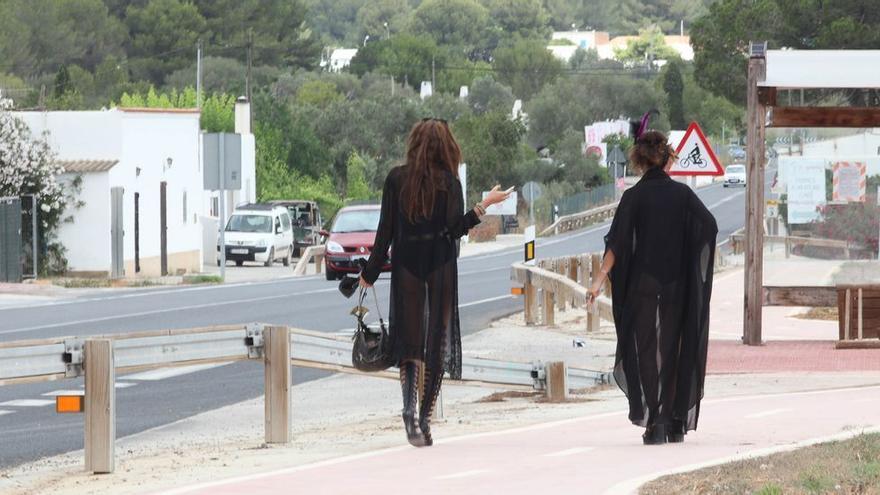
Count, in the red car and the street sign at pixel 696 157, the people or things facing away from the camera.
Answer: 0

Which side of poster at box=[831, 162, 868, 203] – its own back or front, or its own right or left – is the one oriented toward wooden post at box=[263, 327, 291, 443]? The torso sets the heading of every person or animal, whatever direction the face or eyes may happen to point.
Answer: front

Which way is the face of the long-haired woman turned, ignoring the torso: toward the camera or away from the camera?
away from the camera

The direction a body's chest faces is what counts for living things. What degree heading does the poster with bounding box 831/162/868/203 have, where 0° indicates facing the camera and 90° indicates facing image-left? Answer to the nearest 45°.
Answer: approximately 0°

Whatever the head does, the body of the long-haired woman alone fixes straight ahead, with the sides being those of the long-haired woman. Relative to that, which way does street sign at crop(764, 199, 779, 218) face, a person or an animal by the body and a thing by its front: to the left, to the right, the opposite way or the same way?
the opposite way

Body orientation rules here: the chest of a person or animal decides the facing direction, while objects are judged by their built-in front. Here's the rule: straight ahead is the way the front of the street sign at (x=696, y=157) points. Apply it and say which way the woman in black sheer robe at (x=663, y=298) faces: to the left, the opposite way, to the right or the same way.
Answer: the opposite way

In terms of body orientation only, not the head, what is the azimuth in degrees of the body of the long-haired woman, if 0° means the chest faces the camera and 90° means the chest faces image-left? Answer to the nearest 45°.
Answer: approximately 180°

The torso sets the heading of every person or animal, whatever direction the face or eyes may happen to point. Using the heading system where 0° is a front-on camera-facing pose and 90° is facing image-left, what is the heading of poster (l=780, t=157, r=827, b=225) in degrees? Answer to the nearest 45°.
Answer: approximately 0°

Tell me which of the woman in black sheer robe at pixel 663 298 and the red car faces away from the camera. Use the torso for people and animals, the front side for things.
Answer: the woman in black sheer robe

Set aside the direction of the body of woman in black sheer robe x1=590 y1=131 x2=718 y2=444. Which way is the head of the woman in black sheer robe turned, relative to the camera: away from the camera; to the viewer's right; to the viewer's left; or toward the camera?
away from the camera
